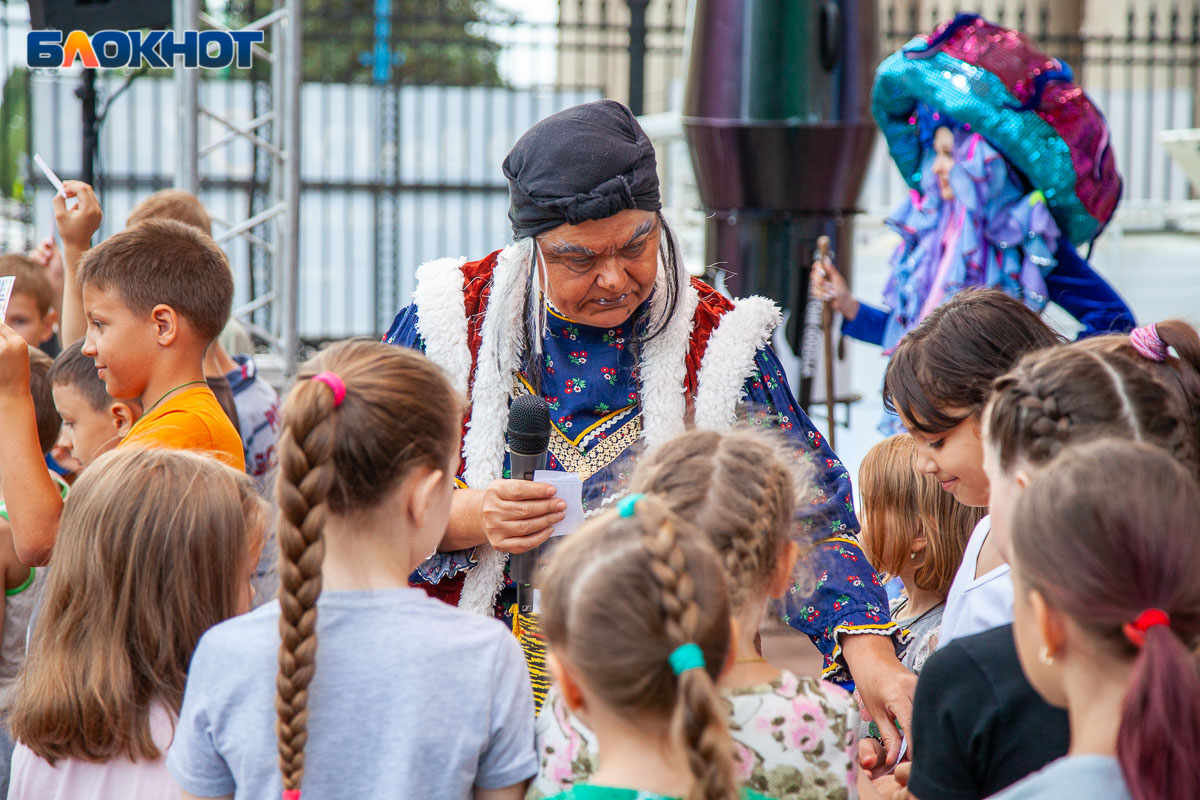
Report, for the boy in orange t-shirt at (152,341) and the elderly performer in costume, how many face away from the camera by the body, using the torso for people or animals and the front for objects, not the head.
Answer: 0

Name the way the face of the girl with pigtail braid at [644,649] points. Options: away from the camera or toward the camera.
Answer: away from the camera

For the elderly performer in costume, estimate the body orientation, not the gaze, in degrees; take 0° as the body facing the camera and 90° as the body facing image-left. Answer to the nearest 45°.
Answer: approximately 0°

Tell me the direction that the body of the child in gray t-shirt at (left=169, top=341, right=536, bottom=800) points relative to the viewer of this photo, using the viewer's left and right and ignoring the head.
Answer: facing away from the viewer

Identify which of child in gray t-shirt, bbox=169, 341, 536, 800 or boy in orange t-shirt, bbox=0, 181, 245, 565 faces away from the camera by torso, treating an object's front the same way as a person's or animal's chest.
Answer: the child in gray t-shirt
